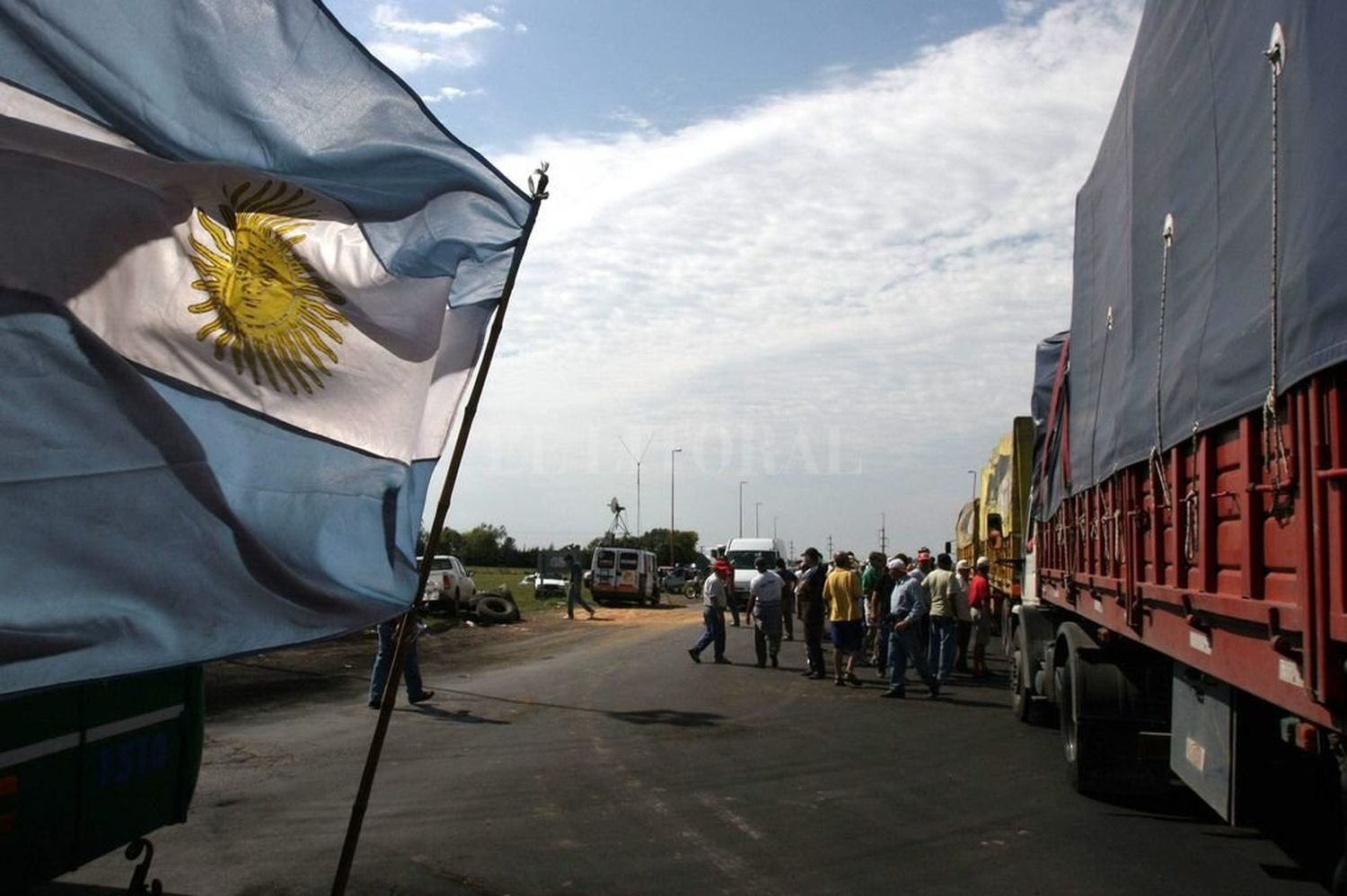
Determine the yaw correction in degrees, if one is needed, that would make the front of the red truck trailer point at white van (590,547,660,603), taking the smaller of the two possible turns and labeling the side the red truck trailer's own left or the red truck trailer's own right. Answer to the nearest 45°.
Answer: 0° — it already faces it

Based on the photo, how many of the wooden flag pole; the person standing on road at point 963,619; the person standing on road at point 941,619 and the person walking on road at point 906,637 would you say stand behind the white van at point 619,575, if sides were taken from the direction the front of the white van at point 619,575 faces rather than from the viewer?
4

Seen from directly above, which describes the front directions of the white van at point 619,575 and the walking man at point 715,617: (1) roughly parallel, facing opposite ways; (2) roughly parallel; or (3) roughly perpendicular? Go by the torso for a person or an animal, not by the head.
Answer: roughly perpendicular

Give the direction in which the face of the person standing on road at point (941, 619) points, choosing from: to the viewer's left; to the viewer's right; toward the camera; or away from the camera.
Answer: away from the camera

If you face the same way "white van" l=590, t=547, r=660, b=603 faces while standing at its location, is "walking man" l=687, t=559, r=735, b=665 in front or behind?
behind

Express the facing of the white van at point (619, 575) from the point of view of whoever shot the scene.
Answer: facing away from the viewer

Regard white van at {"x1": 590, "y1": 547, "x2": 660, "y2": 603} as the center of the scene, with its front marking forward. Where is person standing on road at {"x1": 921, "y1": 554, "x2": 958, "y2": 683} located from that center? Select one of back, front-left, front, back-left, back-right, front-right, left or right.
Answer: back

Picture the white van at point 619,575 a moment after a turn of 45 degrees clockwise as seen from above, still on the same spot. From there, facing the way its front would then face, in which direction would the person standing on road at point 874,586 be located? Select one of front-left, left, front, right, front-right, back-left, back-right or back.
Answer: back-right

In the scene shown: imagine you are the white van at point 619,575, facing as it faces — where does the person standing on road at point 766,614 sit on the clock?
The person standing on road is roughly at 6 o'clock from the white van.
